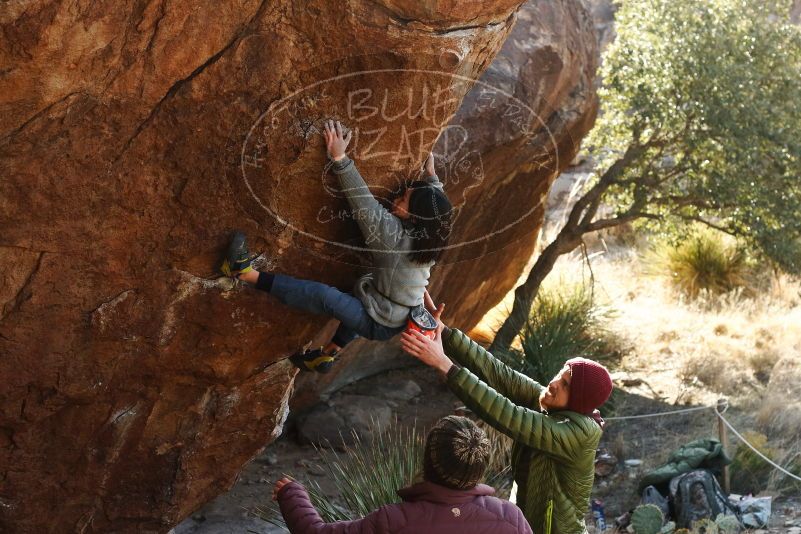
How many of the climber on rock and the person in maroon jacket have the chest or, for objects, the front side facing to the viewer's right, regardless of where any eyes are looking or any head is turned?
0

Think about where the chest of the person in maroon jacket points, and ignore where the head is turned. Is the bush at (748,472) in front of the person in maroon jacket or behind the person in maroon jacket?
in front

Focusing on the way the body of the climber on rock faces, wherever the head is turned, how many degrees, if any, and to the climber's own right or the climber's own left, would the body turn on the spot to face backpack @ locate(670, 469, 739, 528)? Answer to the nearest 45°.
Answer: approximately 90° to the climber's own right

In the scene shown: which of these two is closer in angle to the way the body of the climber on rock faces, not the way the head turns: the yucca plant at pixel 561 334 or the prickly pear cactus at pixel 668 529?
the yucca plant

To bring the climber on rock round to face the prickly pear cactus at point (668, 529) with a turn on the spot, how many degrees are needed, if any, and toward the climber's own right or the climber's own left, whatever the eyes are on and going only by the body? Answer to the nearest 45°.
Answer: approximately 90° to the climber's own right

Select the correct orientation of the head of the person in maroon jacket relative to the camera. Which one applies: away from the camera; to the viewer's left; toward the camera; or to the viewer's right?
away from the camera

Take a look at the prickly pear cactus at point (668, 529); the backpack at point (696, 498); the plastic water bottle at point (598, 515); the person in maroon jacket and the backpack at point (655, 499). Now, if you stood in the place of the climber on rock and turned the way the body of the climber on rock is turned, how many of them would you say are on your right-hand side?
4

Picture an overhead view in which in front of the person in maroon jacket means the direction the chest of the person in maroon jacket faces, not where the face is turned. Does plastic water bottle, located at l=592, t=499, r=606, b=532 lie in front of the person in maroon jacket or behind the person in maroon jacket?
in front

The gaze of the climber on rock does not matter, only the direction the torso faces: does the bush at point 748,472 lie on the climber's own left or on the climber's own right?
on the climber's own right

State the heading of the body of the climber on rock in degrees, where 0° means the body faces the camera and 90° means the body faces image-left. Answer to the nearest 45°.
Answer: approximately 135°

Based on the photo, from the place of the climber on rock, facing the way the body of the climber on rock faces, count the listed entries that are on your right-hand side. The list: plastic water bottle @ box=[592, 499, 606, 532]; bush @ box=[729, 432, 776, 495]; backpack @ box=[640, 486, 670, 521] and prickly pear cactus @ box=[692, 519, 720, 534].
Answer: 4

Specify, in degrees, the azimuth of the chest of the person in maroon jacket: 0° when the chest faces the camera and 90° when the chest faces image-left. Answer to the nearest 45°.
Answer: approximately 180°
